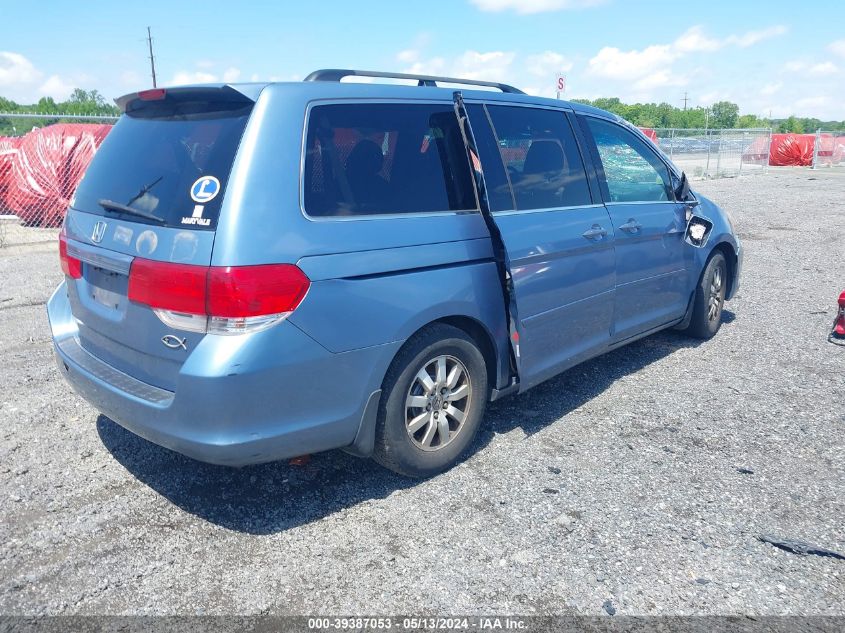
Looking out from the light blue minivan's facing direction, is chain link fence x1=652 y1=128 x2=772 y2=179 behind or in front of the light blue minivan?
in front

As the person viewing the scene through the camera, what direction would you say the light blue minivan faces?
facing away from the viewer and to the right of the viewer

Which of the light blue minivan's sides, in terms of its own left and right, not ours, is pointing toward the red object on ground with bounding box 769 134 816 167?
front

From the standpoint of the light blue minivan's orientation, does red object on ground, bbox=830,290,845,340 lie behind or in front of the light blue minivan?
in front

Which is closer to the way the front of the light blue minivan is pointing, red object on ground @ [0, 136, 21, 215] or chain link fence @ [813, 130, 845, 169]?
the chain link fence

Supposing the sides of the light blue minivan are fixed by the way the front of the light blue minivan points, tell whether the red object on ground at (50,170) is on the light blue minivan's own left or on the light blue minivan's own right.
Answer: on the light blue minivan's own left

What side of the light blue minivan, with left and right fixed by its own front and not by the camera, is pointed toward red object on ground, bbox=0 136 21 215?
left

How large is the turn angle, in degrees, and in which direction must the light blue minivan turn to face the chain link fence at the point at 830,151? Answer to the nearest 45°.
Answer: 0° — it already faces it

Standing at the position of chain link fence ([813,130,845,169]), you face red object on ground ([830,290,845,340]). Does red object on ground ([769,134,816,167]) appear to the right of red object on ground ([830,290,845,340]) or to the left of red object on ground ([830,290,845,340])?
right

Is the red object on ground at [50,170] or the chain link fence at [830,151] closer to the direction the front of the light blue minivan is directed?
the chain link fence

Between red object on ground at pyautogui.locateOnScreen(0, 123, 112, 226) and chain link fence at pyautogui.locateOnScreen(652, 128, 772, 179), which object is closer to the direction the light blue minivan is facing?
the chain link fence

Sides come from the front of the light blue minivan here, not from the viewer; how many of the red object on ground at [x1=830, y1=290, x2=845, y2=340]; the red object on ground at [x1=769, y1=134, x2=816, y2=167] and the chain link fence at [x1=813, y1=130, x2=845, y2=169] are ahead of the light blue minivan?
3
